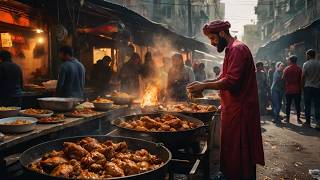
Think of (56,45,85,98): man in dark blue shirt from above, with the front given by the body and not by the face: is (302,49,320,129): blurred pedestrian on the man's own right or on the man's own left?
on the man's own right

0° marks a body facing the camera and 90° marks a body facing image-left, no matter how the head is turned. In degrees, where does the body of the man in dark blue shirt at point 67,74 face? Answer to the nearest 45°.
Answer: approximately 135°

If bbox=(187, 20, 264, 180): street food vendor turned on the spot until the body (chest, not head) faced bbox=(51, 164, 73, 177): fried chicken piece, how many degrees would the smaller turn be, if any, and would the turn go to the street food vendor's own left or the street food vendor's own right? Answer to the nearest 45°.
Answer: approximately 45° to the street food vendor's own left

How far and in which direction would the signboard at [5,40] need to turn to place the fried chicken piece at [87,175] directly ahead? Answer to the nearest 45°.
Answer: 0° — it already faces it

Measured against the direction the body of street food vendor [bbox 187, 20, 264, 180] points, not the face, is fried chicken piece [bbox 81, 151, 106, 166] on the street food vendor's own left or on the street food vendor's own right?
on the street food vendor's own left

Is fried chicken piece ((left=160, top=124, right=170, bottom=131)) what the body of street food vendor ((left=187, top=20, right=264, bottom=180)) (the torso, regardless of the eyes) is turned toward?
yes

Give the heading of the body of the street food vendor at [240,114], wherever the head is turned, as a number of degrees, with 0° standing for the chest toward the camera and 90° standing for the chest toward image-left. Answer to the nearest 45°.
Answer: approximately 90°
